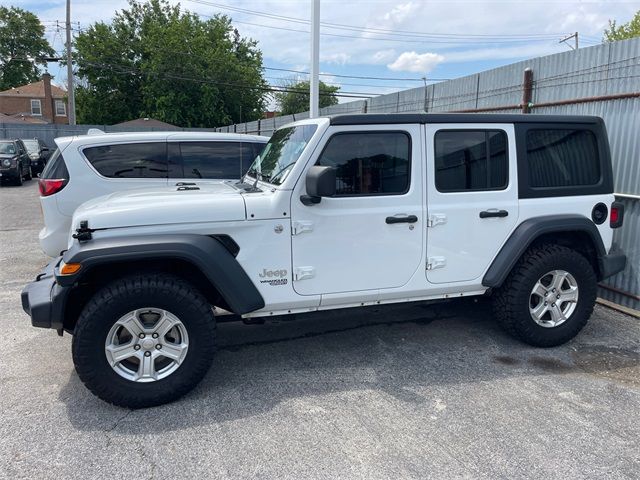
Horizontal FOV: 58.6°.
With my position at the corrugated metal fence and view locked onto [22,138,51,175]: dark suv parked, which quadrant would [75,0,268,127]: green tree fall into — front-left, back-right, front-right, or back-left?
front-right

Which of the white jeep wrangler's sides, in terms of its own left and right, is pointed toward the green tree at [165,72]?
right

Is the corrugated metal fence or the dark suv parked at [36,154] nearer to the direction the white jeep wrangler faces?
the dark suv parked

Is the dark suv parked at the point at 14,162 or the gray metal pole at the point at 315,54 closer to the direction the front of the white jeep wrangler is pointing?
the dark suv parked

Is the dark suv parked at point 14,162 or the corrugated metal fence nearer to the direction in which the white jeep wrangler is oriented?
the dark suv parked

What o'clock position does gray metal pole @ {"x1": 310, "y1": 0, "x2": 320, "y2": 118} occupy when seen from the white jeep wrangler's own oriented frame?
The gray metal pole is roughly at 3 o'clock from the white jeep wrangler.

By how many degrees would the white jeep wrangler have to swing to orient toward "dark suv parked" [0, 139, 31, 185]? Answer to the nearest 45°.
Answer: approximately 45° to its right

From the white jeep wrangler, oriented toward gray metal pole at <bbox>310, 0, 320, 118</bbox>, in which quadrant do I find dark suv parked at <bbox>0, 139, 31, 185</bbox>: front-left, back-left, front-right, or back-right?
front-left

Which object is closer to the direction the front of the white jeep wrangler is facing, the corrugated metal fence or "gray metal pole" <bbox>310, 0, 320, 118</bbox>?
the gray metal pole

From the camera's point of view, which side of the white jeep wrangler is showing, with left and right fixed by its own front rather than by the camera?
left

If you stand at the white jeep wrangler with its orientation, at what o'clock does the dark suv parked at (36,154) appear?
The dark suv parked is roughly at 2 o'clock from the white jeep wrangler.

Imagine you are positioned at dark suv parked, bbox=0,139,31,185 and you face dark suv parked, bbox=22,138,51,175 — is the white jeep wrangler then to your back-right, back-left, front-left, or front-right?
back-right

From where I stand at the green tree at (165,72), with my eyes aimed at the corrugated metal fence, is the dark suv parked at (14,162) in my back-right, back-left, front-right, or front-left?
front-right
